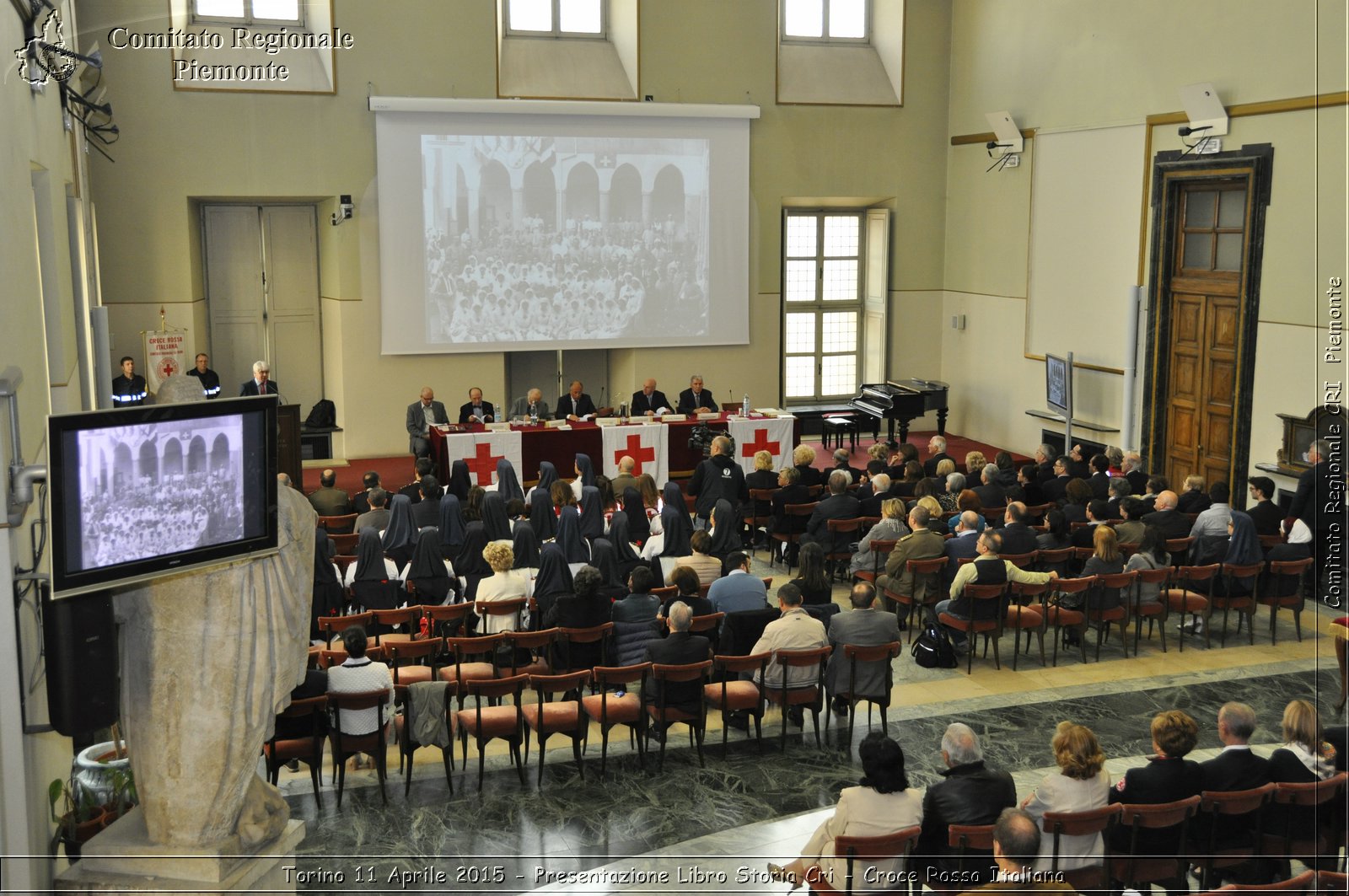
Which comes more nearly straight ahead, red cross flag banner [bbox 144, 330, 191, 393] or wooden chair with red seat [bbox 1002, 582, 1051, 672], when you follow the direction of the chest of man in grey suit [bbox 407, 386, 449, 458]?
the wooden chair with red seat

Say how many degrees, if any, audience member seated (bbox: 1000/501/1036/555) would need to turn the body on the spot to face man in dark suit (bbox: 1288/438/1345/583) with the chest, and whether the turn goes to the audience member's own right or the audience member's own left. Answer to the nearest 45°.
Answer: approximately 90° to the audience member's own right

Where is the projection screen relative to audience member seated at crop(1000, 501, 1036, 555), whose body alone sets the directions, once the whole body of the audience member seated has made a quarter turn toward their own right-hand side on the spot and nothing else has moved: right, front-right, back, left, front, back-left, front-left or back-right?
left

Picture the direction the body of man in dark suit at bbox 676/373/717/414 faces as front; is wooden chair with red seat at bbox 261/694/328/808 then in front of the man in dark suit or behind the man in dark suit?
in front

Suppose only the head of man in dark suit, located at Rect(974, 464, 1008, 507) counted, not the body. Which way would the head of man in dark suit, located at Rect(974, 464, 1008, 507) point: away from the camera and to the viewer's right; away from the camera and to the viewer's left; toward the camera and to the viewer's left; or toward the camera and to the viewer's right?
away from the camera and to the viewer's left

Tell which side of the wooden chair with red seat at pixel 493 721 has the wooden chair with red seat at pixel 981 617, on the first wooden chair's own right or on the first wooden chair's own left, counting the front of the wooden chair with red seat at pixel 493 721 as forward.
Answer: on the first wooden chair's own right

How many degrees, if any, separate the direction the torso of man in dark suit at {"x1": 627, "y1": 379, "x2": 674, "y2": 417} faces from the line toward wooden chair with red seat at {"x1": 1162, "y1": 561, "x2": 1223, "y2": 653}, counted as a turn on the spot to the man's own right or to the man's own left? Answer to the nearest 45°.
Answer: approximately 45° to the man's own left

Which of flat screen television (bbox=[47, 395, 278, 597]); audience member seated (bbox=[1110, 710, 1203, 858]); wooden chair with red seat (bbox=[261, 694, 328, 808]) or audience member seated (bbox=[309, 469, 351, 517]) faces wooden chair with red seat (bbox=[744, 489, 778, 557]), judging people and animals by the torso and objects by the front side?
audience member seated (bbox=[1110, 710, 1203, 858])

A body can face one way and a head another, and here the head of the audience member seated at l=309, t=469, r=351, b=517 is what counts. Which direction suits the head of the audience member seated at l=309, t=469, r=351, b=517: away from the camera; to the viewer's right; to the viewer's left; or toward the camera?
away from the camera

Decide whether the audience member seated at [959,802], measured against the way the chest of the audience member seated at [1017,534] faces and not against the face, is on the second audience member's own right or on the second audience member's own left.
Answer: on the second audience member's own left

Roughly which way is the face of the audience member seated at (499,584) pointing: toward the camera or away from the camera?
away from the camera

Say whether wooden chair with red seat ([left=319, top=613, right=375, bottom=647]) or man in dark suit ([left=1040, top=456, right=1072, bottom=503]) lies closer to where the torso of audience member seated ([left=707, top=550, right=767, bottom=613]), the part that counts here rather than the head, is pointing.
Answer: the man in dark suit

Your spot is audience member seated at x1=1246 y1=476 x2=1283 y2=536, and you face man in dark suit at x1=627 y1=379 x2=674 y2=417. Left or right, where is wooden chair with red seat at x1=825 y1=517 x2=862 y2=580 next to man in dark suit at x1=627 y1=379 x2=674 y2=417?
left

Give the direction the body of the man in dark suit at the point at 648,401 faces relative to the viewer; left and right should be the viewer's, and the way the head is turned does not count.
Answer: facing the viewer

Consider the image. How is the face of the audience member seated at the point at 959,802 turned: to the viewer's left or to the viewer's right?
to the viewer's left

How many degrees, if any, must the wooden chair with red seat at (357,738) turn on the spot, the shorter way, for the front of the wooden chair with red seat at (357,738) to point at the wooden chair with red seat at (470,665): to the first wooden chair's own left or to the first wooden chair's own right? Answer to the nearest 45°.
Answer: approximately 45° to the first wooden chair's own right

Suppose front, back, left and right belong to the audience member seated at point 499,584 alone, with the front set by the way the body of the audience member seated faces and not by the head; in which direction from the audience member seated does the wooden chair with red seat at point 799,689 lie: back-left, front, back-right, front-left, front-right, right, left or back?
back-right

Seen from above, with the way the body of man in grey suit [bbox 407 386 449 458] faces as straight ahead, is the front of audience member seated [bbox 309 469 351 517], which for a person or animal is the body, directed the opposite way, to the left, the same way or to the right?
the opposite way

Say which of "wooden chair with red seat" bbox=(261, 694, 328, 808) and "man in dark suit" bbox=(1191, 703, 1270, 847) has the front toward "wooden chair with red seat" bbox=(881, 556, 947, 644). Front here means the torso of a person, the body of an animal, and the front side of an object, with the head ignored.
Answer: the man in dark suit

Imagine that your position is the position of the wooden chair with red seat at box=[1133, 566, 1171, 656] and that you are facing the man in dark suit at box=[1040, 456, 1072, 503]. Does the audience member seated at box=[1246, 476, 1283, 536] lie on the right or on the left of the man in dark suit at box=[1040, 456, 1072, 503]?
right

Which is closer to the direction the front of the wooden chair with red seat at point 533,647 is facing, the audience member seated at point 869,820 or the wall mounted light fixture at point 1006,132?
the wall mounted light fixture

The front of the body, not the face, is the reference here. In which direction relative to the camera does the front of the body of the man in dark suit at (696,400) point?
toward the camera

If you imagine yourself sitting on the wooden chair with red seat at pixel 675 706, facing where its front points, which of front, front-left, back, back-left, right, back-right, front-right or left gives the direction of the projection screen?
front-right

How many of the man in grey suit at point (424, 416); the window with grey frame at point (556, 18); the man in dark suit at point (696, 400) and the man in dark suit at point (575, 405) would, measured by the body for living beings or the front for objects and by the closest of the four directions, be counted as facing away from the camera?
0

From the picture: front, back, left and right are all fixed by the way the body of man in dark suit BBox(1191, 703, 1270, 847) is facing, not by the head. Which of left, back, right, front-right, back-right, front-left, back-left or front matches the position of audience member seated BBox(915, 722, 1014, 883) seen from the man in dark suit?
left
